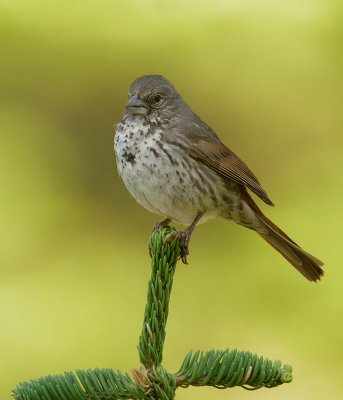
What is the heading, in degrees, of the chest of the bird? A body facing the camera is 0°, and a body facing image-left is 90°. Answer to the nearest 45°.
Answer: approximately 45°
